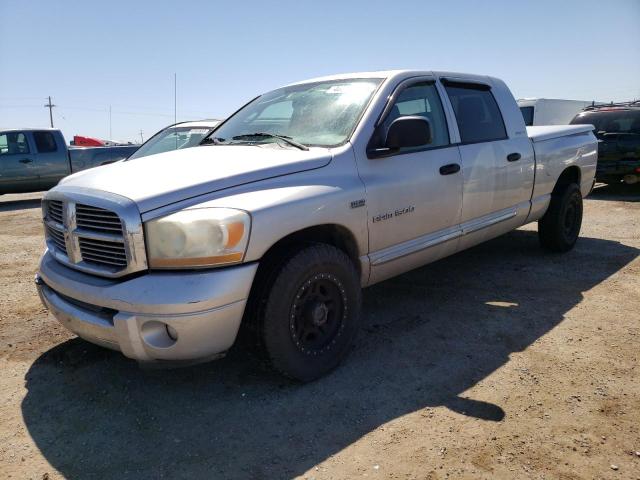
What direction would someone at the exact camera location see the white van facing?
facing to the left of the viewer

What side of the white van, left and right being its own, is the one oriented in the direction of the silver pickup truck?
left

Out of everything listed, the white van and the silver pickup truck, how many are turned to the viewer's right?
0

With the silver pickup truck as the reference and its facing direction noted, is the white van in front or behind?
behind

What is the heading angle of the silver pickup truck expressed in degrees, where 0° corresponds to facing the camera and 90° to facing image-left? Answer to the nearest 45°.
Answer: approximately 45°
